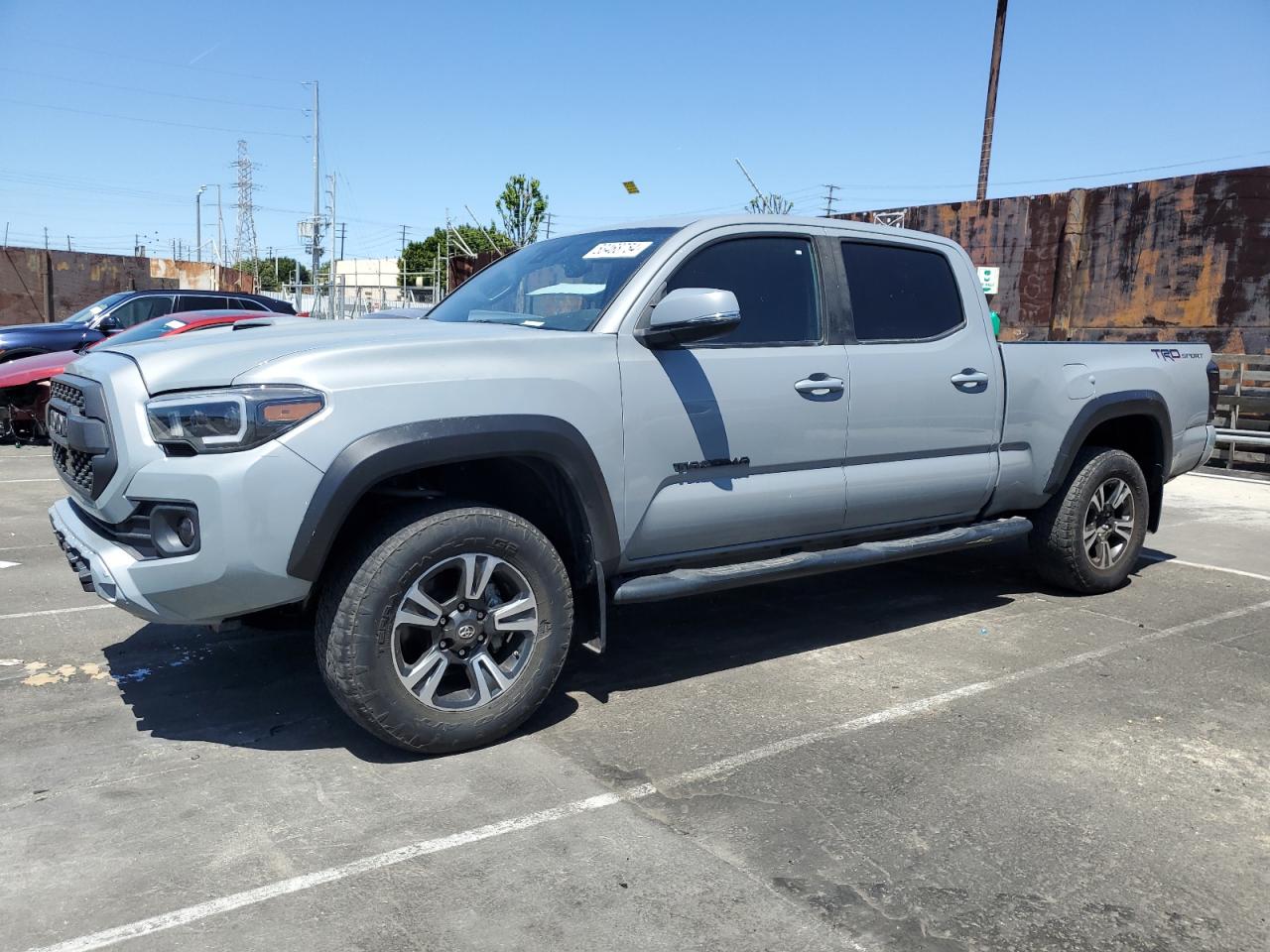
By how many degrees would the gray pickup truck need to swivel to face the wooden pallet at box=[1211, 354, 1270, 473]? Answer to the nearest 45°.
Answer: approximately 180°

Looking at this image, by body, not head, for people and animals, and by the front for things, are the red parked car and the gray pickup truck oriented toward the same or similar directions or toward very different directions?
same or similar directions

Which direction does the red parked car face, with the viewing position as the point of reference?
facing the viewer and to the left of the viewer

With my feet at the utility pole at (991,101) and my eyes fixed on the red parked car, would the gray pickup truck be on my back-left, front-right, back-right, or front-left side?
front-left

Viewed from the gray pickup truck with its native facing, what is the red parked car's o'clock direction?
The red parked car is roughly at 3 o'clock from the gray pickup truck.

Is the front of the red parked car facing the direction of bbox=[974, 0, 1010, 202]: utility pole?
no

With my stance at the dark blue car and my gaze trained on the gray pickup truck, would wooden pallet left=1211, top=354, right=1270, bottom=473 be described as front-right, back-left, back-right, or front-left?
front-left

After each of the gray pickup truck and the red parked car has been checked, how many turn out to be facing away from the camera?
0

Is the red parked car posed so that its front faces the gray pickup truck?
no

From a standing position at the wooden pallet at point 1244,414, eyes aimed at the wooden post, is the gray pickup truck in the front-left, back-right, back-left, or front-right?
back-left

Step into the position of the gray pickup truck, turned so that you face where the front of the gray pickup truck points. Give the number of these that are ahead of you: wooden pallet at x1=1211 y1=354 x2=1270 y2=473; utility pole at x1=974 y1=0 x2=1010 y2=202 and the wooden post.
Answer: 0

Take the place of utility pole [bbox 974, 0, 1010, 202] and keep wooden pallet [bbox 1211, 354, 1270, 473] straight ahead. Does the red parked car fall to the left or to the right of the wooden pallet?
right

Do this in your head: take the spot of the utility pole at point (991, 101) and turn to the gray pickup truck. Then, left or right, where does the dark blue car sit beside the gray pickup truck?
right

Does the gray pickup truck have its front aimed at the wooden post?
no

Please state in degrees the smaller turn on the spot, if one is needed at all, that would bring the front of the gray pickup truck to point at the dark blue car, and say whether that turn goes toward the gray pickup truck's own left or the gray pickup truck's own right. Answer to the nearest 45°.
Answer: approximately 90° to the gray pickup truck's own right
